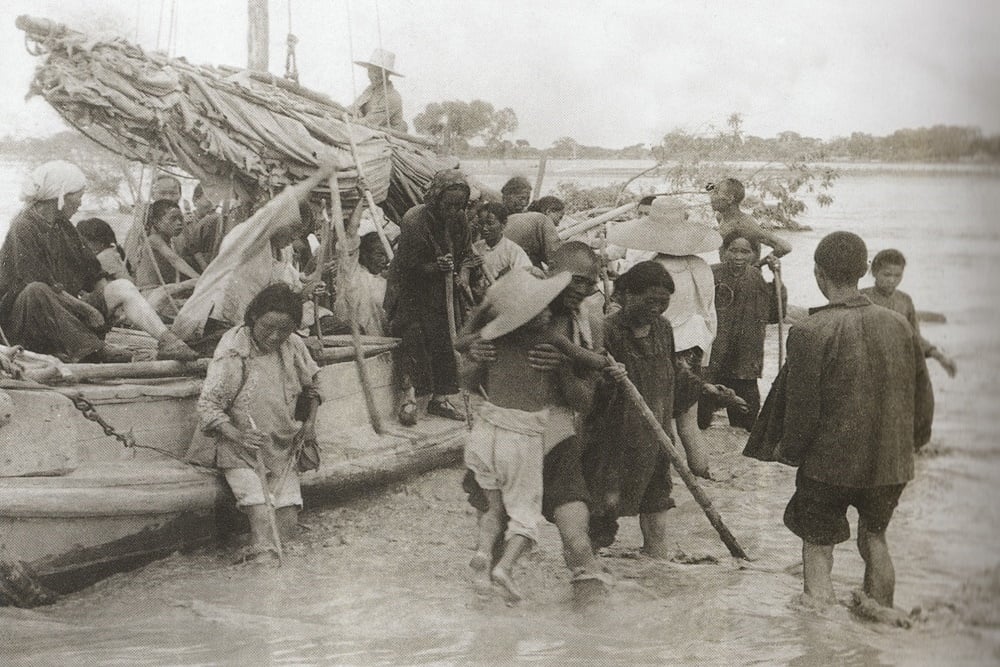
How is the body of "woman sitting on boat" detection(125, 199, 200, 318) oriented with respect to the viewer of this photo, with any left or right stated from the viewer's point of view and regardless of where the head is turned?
facing to the right of the viewer

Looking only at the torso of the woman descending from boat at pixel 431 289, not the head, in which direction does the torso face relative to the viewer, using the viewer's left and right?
facing the viewer and to the right of the viewer

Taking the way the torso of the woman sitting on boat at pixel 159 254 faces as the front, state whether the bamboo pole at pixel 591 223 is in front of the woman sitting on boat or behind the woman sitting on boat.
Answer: in front

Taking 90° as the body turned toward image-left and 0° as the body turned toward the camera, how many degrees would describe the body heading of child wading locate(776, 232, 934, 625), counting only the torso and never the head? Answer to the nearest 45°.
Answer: approximately 180°

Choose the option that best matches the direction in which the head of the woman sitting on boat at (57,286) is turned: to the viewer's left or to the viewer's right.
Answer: to the viewer's right

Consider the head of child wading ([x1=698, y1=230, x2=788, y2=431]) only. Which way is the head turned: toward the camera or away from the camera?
toward the camera

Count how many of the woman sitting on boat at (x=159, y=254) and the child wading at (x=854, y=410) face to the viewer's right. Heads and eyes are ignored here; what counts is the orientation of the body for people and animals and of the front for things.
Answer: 1

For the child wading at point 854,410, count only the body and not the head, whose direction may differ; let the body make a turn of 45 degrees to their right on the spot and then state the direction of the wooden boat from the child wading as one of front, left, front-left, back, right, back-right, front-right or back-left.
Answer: back-left

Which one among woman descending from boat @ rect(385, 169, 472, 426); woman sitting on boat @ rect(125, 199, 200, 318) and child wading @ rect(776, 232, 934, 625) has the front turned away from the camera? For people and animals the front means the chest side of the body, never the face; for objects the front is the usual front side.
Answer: the child wading

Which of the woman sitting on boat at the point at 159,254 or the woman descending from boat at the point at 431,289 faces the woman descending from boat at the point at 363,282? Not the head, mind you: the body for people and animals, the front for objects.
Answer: the woman sitting on boat
